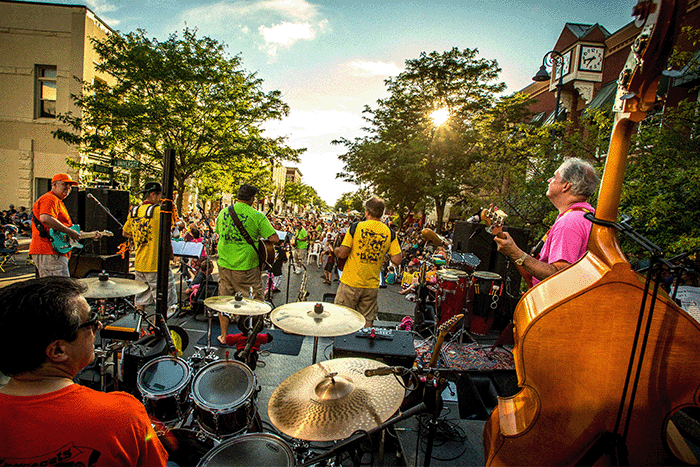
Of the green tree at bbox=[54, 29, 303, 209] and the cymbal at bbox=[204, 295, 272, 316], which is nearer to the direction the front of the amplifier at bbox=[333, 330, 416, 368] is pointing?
the cymbal

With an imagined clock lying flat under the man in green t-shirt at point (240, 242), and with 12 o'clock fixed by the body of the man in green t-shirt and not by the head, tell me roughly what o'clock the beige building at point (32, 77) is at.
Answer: The beige building is roughly at 11 o'clock from the man in green t-shirt.

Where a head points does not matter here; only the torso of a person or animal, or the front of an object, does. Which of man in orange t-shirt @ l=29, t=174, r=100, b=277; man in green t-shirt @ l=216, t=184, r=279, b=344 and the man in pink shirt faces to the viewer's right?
the man in orange t-shirt

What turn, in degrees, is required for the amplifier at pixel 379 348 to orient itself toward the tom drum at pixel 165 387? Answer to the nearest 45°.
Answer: approximately 45° to its right

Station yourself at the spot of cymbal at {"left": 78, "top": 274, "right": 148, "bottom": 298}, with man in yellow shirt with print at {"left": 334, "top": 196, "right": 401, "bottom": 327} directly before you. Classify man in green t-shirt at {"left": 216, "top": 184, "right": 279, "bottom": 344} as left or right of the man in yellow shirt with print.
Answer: left

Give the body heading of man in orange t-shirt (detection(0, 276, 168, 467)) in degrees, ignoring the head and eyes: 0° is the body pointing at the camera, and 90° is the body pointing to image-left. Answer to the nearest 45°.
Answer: approximately 225°

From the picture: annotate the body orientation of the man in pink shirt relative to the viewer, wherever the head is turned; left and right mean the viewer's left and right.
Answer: facing to the left of the viewer

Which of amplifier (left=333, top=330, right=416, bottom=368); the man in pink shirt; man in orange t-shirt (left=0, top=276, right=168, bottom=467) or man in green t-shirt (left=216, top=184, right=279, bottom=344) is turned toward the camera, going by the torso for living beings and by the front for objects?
the amplifier
